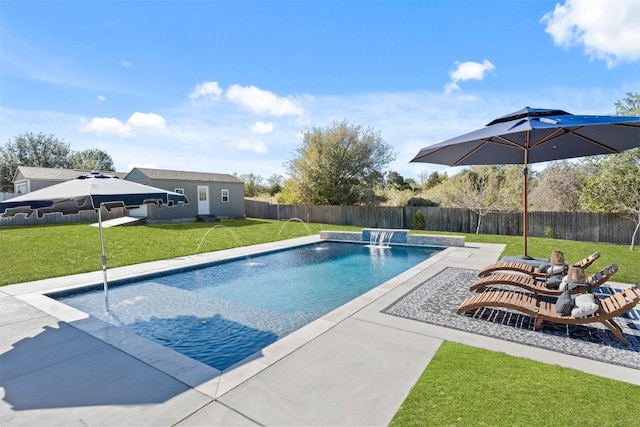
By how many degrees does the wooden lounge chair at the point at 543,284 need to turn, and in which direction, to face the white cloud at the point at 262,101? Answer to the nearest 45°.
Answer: approximately 45° to its right

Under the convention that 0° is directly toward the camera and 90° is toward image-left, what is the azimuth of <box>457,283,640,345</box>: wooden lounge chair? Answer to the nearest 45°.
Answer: approximately 90°

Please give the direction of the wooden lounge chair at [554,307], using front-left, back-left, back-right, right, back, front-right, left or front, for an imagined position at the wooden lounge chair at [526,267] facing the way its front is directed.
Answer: left

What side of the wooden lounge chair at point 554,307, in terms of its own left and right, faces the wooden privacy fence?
right

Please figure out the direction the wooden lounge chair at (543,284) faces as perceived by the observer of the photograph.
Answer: facing to the left of the viewer

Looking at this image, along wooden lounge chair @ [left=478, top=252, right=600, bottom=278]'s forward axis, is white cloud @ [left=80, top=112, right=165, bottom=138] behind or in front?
in front

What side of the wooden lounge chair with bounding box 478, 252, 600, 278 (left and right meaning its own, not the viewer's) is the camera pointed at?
left

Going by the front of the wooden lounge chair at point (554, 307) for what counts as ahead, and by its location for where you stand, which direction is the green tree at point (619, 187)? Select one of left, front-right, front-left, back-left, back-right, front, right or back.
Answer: right

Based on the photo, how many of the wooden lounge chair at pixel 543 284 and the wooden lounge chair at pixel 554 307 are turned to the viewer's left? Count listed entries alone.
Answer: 2
